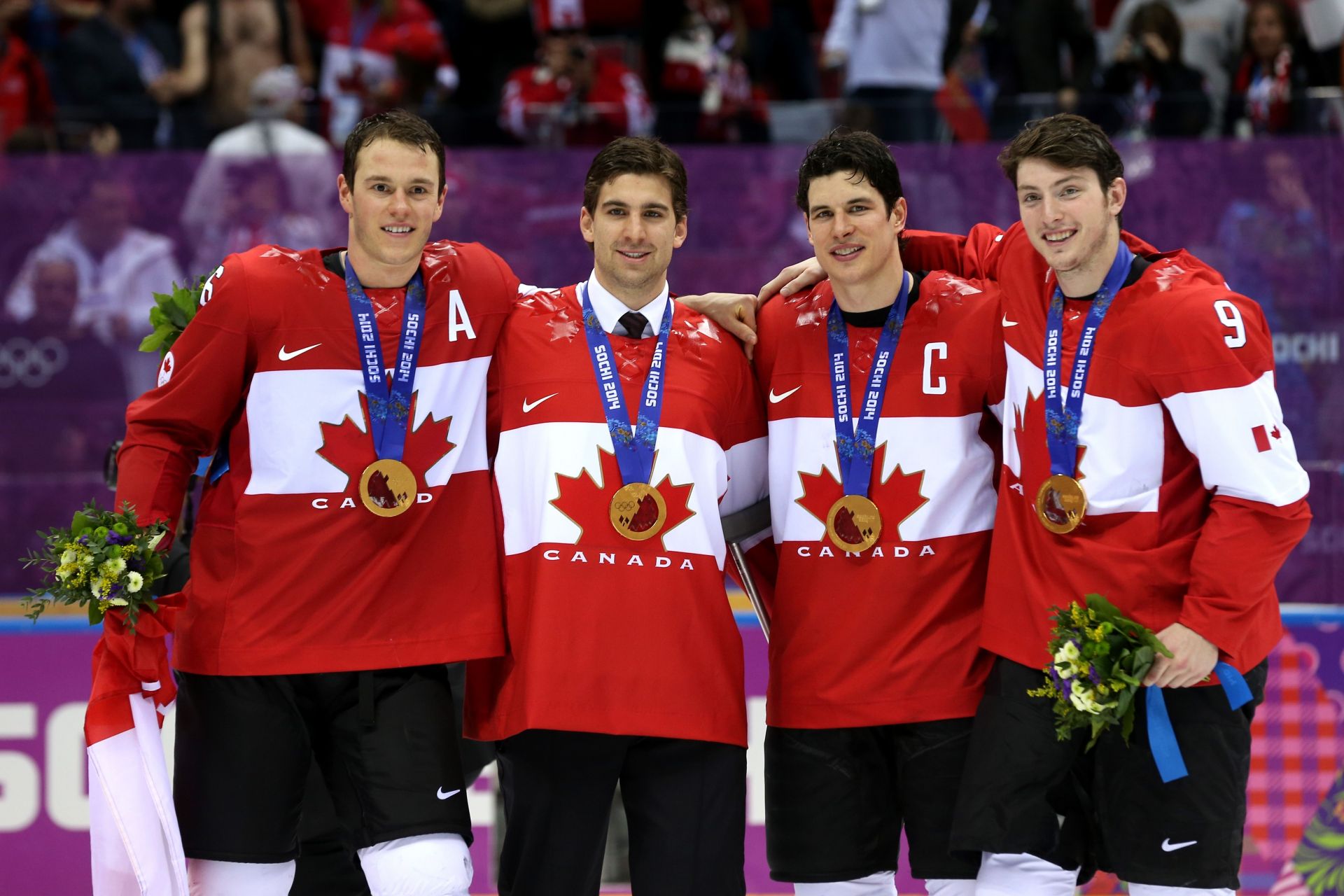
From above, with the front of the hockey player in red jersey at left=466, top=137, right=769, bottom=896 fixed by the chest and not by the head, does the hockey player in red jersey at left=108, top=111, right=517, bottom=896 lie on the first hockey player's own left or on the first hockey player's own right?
on the first hockey player's own right

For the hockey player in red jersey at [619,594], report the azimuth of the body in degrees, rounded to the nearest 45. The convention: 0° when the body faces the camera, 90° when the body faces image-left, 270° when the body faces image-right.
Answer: approximately 0°

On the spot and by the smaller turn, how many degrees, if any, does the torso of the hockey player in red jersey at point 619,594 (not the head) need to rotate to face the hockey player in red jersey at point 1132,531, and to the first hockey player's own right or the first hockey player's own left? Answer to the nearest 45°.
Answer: approximately 90° to the first hockey player's own left

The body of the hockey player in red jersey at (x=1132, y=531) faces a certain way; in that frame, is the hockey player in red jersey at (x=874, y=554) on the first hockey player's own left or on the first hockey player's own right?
on the first hockey player's own right

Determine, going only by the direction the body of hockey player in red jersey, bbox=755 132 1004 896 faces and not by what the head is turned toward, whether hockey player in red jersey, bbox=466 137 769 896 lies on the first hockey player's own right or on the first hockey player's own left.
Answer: on the first hockey player's own right

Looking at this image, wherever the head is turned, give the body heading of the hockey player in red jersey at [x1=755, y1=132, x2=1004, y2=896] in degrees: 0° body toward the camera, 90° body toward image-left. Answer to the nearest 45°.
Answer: approximately 0°

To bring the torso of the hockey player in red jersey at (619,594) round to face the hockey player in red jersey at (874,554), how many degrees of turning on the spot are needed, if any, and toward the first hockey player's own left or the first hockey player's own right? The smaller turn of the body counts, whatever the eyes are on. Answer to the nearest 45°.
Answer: approximately 90° to the first hockey player's own left

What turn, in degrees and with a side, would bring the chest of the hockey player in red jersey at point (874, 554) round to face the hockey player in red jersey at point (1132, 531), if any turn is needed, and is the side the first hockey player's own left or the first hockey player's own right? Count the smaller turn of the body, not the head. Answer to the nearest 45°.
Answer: approximately 90° to the first hockey player's own left

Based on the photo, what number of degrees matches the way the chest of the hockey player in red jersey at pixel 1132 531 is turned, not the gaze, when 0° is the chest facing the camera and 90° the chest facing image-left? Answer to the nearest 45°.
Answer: approximately 45°
